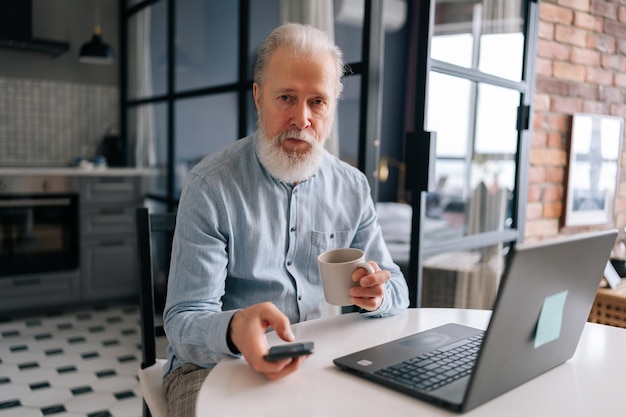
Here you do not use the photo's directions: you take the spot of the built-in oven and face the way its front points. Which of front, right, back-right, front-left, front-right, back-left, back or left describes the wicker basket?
front-left

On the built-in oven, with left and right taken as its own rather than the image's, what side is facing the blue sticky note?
front

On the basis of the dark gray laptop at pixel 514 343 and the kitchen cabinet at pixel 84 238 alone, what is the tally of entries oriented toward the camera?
1

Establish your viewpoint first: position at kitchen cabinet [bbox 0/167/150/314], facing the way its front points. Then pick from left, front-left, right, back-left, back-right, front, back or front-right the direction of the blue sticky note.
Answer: front

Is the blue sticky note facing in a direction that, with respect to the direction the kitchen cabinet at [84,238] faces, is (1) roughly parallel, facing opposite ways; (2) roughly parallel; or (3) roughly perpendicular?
roughly parallel

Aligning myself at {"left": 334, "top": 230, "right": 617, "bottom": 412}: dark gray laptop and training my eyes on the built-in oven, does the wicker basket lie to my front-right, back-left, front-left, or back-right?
front-right

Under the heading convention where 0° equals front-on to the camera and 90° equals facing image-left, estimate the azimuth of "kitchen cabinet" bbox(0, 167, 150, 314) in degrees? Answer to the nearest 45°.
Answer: approximately 0°

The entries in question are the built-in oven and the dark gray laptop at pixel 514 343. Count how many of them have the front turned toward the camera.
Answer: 1

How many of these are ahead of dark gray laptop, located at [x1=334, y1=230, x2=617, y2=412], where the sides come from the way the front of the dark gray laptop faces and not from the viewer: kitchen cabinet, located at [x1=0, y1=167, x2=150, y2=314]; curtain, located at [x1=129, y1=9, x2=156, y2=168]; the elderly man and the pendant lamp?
4

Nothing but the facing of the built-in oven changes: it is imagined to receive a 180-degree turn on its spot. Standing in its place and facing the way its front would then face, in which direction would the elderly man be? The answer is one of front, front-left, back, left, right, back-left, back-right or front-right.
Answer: back

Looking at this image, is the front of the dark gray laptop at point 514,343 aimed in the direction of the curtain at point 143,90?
yes

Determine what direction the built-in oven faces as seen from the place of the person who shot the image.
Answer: facing the viewer

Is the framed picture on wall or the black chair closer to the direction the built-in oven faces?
the black chair

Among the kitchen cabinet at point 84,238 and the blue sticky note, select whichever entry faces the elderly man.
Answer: the kitchen cabinet

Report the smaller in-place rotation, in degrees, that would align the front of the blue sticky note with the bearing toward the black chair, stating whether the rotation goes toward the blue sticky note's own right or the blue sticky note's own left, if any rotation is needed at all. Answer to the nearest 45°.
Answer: approximately 135° to the blue sticky note's own right

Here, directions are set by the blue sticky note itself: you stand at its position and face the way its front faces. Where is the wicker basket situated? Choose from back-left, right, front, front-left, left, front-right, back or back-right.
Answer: back-left
